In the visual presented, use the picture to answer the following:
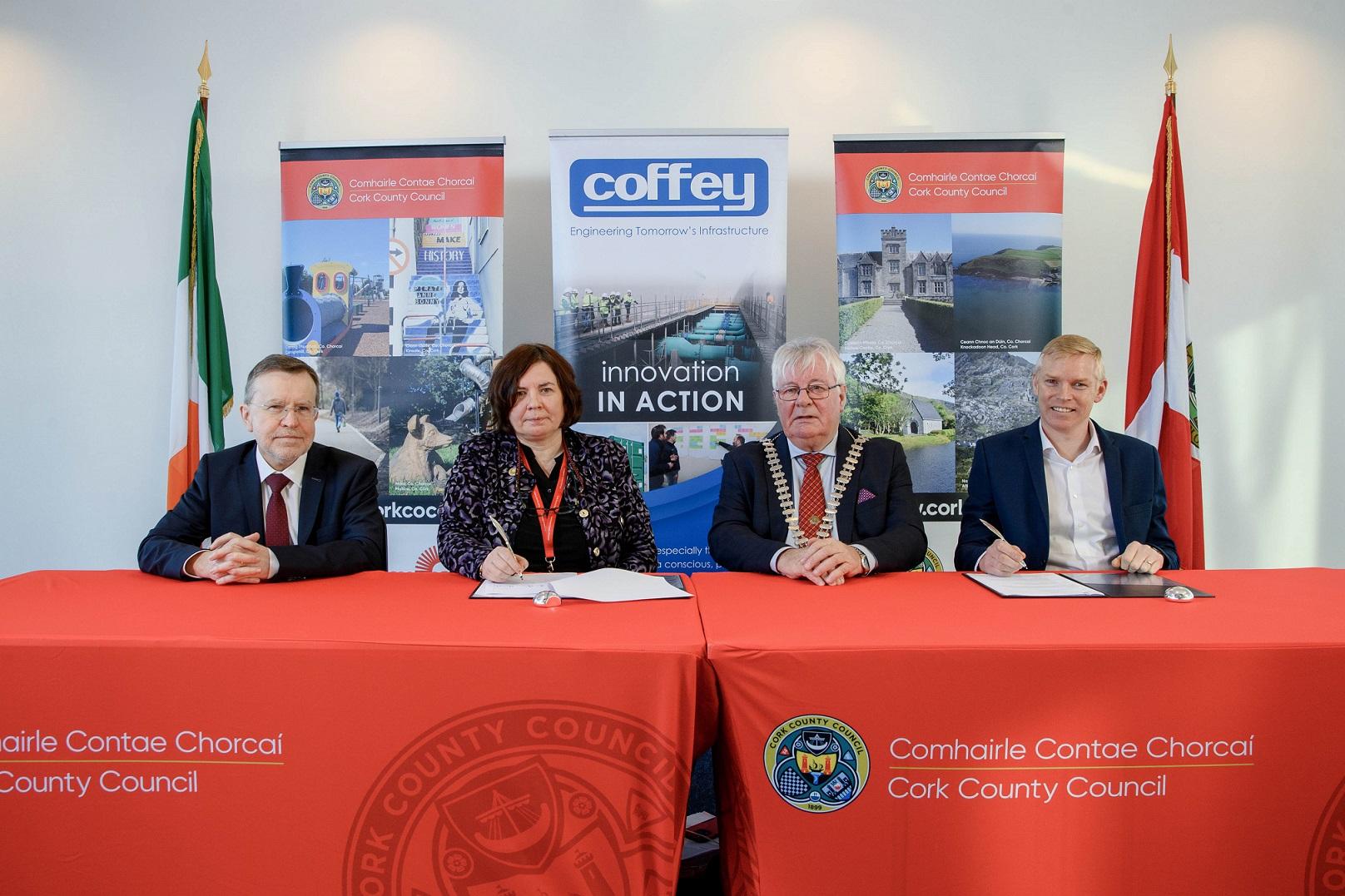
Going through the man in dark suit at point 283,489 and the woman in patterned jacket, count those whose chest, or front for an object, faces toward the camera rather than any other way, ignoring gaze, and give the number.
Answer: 2

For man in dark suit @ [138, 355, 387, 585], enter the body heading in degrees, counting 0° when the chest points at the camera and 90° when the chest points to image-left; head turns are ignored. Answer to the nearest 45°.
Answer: approximately 0°

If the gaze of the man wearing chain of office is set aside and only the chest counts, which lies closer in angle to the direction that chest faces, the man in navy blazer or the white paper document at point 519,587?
the white paper document

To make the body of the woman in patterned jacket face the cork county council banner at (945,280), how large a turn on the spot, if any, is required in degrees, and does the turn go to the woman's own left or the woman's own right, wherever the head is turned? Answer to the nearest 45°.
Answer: approximately 135° to the woman's own left

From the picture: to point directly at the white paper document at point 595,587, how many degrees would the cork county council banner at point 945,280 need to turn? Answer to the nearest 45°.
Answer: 0° — it already faces it

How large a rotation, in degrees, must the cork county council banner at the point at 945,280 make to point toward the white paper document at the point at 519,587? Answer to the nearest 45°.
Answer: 0° — it already faces it

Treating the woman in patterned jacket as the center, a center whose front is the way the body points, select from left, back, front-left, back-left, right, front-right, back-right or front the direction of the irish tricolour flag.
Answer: back-right

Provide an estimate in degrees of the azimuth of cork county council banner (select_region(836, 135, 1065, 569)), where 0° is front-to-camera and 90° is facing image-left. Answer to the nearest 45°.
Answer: approximately 0°

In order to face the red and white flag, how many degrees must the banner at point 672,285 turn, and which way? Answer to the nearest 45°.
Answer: approximately 90° to its left
